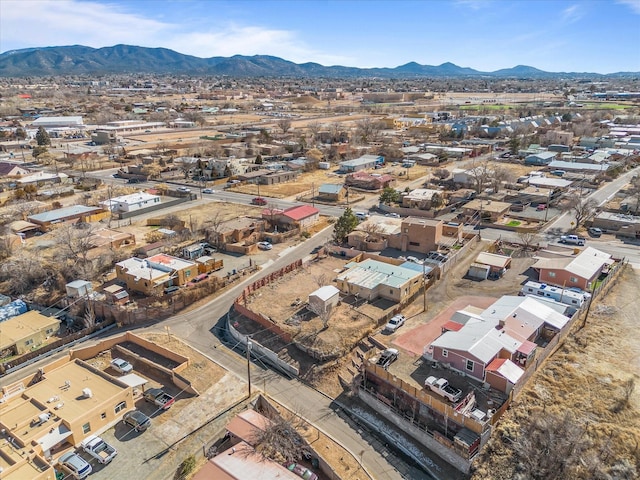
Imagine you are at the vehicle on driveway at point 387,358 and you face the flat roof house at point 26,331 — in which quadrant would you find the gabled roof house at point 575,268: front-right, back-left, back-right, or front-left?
back-right

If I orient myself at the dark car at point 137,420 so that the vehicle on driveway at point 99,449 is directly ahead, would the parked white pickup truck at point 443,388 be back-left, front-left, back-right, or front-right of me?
back-left

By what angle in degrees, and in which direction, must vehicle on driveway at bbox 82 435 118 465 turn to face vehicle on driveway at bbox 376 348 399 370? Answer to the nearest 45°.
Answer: approximately 135° to its right

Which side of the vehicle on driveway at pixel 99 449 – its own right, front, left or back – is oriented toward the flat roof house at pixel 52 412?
front

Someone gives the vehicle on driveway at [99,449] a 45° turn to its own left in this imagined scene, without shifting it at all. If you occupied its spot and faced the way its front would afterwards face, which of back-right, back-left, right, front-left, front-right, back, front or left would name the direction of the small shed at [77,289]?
right

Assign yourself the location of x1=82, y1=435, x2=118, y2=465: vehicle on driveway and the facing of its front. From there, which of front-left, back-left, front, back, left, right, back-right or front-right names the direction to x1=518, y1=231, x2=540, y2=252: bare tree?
back-right

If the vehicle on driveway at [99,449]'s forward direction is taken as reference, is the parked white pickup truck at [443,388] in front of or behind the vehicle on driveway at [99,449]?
behind

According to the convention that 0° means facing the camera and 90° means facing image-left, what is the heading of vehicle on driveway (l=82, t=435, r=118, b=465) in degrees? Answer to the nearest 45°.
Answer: approximately 135°

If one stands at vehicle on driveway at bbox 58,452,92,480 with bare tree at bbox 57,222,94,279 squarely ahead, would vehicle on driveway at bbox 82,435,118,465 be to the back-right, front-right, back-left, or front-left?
front-right

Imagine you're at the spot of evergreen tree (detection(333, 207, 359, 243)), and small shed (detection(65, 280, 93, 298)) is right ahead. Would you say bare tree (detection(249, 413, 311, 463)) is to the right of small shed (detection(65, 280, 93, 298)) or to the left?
left

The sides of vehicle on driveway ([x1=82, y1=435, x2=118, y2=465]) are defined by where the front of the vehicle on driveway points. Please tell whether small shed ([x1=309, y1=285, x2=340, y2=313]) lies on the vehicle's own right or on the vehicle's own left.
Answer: on the vehicle's own right

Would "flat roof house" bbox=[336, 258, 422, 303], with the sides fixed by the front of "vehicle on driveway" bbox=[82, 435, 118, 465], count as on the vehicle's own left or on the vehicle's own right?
on the vehicle's own right

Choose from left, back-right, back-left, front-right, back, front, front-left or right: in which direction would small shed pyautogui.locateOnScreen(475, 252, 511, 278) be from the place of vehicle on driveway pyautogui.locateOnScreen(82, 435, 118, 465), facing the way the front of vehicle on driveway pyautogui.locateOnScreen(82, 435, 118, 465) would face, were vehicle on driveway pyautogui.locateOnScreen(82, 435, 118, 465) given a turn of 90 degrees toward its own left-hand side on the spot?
back-left

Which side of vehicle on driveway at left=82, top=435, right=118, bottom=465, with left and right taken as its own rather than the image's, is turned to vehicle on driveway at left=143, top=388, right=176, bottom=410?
right

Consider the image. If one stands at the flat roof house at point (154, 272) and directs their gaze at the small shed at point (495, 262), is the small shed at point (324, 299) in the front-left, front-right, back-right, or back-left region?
front-right

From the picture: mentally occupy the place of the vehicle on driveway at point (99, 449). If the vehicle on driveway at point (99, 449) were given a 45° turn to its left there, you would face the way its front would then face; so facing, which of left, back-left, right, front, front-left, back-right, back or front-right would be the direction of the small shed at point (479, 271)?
back

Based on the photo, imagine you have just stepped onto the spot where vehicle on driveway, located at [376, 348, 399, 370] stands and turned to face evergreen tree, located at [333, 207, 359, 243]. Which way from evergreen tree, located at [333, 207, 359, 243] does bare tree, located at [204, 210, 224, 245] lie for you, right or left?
left

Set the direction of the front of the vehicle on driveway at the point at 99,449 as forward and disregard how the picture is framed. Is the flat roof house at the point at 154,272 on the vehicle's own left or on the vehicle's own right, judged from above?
on the vehicle's own right

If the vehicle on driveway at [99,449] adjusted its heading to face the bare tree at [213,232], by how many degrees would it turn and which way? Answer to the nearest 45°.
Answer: approximately 90° to its right
